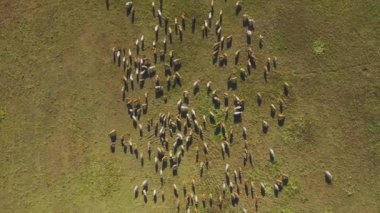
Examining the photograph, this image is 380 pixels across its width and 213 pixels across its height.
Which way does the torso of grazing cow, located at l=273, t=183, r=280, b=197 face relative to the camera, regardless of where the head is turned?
away from the camera

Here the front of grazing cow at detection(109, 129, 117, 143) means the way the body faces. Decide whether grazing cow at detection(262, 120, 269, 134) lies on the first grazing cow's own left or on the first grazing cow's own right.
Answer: on the first grazing cow's own right

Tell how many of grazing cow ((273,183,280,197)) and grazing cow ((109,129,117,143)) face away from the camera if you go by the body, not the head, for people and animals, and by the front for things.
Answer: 2

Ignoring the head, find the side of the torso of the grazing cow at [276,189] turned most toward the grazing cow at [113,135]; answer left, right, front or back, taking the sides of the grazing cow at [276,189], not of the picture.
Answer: left

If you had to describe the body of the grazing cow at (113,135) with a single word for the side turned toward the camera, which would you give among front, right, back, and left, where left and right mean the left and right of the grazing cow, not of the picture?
back

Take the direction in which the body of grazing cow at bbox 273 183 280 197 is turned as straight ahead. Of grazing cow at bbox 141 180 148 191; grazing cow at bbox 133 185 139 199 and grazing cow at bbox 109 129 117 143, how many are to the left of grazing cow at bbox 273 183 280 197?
3
